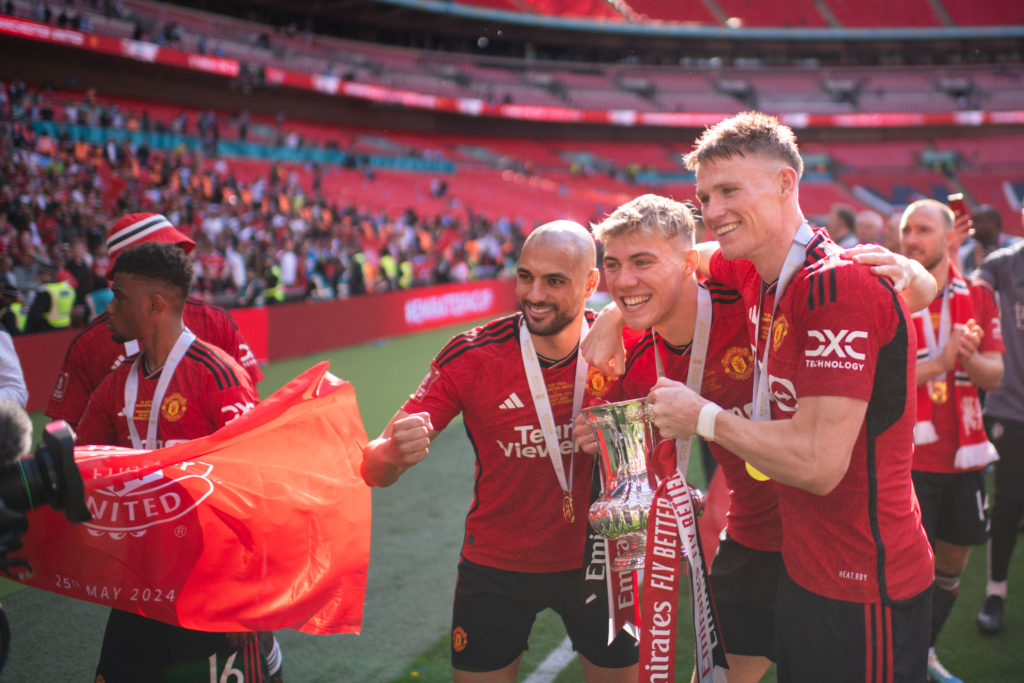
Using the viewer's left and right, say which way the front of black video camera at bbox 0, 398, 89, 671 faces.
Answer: facing to the right of the viewer

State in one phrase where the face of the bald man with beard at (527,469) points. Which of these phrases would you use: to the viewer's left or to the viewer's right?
to the viewer's left

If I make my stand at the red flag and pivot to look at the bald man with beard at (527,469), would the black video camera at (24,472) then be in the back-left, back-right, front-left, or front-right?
back-right
